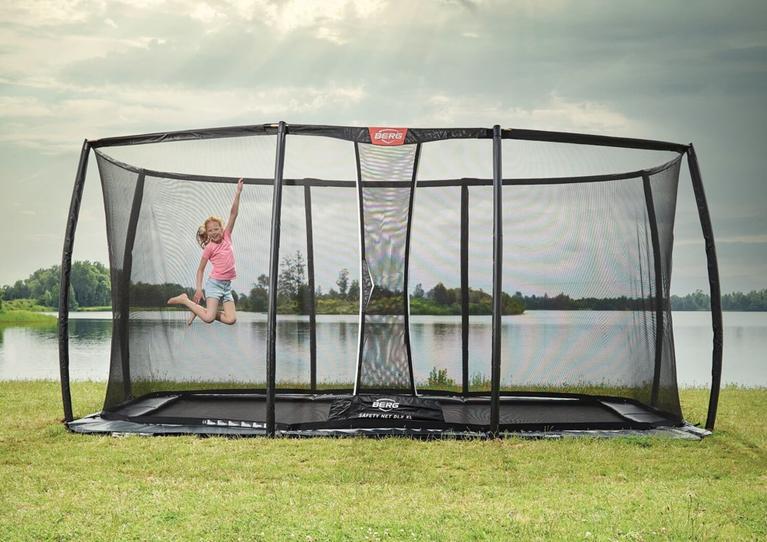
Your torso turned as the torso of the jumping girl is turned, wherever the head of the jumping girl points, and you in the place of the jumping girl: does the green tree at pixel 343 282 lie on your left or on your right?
on your left

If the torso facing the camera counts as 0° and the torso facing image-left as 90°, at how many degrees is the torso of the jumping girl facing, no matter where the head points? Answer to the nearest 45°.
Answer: approximately 315°

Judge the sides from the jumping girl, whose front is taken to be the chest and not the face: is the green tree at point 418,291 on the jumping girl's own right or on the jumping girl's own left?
on the jumping girl's own left

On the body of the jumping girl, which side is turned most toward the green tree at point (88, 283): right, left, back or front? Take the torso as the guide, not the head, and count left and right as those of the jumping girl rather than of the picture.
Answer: back
